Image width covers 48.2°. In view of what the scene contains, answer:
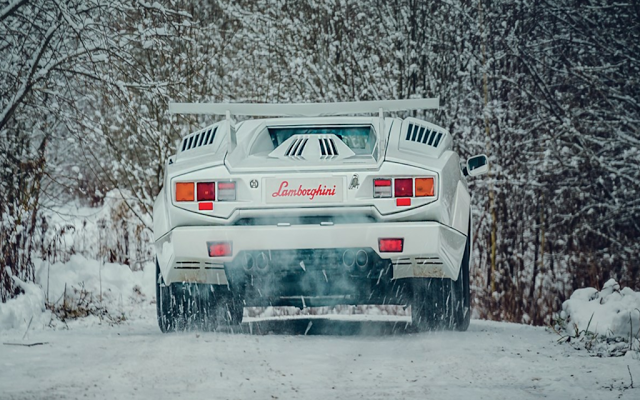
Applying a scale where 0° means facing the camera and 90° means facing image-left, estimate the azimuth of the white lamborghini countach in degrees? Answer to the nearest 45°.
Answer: approximately 180°
